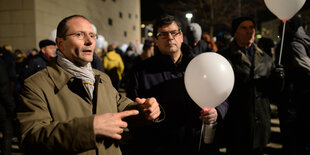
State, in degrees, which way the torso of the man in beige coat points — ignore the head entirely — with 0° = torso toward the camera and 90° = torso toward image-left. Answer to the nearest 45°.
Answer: approximately 315°

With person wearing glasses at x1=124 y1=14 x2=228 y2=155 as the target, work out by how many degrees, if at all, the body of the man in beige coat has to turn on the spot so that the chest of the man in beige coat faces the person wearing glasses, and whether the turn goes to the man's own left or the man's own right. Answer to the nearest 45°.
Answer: approximately 90° to the man's own left

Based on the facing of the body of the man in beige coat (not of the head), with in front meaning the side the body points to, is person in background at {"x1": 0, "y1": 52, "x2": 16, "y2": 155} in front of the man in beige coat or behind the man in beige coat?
behind

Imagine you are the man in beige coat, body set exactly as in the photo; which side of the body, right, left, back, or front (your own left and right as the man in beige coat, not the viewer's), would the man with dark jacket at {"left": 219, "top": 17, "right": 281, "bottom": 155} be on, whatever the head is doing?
left

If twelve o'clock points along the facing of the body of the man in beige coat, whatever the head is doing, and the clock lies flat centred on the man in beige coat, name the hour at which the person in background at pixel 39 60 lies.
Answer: The person in background is roughly at 7 o'clock from the man in beige coat.

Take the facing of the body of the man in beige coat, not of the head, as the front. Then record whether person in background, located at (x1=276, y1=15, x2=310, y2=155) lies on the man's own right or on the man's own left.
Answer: on the man's own left

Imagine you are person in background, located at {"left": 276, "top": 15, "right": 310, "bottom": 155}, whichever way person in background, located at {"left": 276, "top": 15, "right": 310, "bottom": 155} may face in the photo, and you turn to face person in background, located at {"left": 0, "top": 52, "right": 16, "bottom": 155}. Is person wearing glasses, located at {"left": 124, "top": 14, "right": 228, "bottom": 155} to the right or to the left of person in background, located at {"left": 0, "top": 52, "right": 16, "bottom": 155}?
left

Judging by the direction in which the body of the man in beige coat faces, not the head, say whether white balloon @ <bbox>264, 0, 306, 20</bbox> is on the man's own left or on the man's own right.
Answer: on the man's own left
